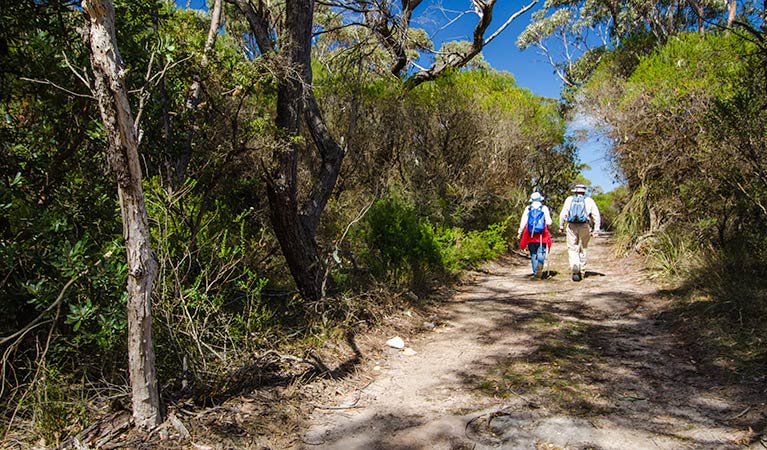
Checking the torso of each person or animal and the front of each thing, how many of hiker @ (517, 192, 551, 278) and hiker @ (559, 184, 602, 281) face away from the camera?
2

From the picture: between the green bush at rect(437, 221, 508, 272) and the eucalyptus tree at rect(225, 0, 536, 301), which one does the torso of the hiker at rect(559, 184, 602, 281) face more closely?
the green bush

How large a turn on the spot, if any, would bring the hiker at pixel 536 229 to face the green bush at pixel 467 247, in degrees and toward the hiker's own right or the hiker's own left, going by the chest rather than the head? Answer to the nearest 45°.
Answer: approximately 45° to the hiker's own left

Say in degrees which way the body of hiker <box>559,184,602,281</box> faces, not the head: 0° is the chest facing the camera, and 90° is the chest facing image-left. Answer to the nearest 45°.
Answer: approximately 180°

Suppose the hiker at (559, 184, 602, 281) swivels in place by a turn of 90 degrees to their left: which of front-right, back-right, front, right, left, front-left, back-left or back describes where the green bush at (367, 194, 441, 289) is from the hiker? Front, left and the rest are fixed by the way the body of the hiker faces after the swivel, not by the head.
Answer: front-left

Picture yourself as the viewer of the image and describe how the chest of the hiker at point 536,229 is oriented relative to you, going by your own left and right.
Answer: facing away from the viewer

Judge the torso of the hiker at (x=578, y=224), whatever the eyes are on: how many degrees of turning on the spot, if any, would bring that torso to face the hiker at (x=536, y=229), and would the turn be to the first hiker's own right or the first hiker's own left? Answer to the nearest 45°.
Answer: approximately 90° to the first hiker's own left

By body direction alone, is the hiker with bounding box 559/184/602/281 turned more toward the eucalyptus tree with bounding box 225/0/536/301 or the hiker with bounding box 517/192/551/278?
the hiker
